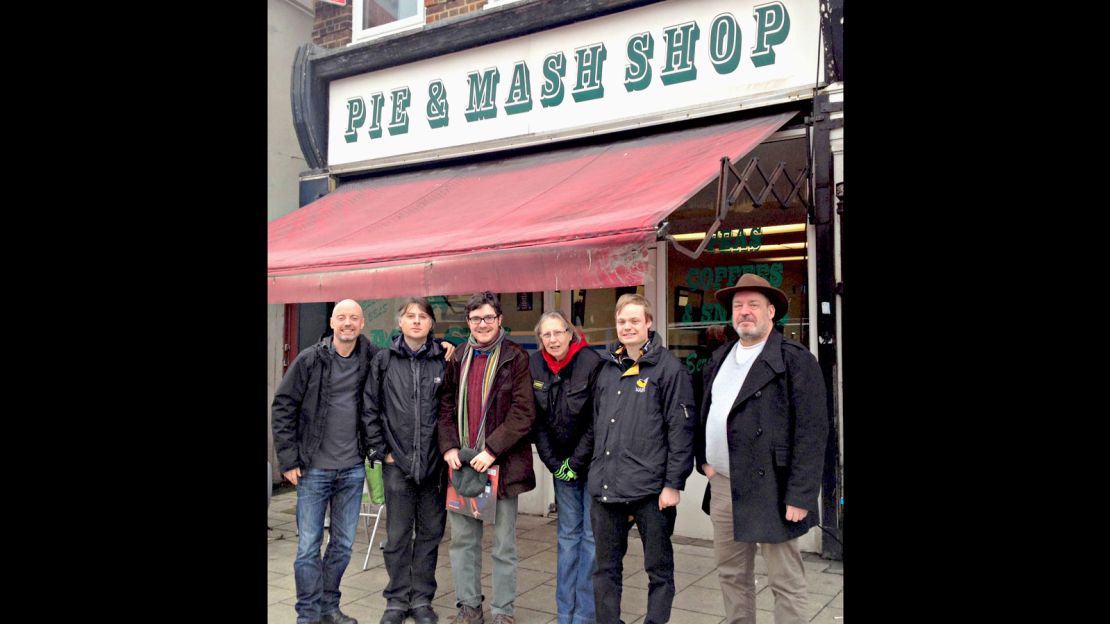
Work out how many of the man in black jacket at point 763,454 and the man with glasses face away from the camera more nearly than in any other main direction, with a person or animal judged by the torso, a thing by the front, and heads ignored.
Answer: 0

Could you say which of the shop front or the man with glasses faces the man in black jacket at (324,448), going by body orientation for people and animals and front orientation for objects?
the shop front

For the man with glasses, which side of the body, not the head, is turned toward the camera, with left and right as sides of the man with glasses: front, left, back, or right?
front

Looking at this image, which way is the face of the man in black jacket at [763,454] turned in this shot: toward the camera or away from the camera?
toward the camera

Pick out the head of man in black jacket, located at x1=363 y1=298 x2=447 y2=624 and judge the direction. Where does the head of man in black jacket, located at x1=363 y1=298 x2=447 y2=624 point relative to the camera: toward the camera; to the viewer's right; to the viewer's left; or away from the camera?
toward the camera

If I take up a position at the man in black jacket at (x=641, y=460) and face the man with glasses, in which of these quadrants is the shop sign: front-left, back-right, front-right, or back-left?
front-right

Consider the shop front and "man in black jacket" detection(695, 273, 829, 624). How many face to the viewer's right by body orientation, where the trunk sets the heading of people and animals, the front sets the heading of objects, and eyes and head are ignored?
0

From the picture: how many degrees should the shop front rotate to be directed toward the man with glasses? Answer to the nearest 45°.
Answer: approximately 45° to its left

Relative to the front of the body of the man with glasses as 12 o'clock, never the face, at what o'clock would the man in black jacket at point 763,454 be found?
The man in black jacket is roughly at 10 o'clock from the man with glasses.

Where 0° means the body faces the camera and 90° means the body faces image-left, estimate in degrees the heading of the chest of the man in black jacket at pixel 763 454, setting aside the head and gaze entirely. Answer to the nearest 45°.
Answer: approximately 45°

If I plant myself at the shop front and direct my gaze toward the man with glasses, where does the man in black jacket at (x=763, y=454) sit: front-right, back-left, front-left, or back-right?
front-left

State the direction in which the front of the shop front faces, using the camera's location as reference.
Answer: facing the viewer and to the left of the viewer

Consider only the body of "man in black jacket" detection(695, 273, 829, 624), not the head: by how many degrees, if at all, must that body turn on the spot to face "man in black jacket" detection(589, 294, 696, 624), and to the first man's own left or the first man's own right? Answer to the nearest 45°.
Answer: approximately 45° to the first man's own right

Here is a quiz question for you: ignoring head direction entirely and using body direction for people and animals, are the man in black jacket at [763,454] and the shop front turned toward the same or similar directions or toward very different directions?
same or similar directions
